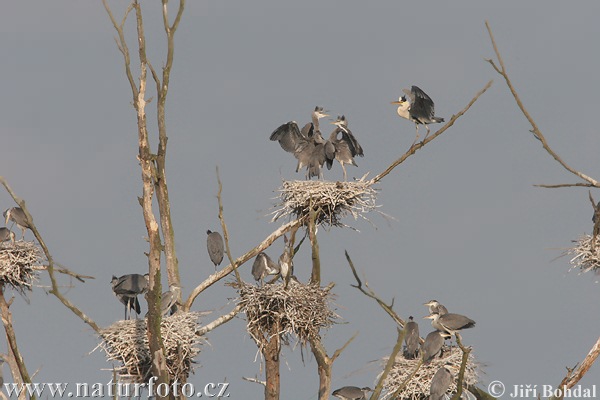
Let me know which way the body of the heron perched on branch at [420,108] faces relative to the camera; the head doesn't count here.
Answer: to the viewer's left

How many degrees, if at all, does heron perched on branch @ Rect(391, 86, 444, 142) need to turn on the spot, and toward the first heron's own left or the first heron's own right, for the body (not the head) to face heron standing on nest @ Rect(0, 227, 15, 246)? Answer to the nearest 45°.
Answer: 0° — it already faces it

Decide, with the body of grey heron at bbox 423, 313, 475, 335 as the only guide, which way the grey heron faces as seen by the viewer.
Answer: to the viewer's left

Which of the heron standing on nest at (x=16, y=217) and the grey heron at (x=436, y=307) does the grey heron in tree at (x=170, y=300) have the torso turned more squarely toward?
the grey heron

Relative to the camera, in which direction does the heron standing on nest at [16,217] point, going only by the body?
to the viewer's left

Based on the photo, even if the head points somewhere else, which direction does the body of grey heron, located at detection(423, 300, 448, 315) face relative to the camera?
to the viewer's left

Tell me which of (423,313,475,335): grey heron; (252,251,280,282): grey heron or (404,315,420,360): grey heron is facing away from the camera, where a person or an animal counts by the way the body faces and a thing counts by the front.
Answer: (404,315,420,360): grey heron

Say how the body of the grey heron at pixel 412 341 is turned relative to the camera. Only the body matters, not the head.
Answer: away from the camera
